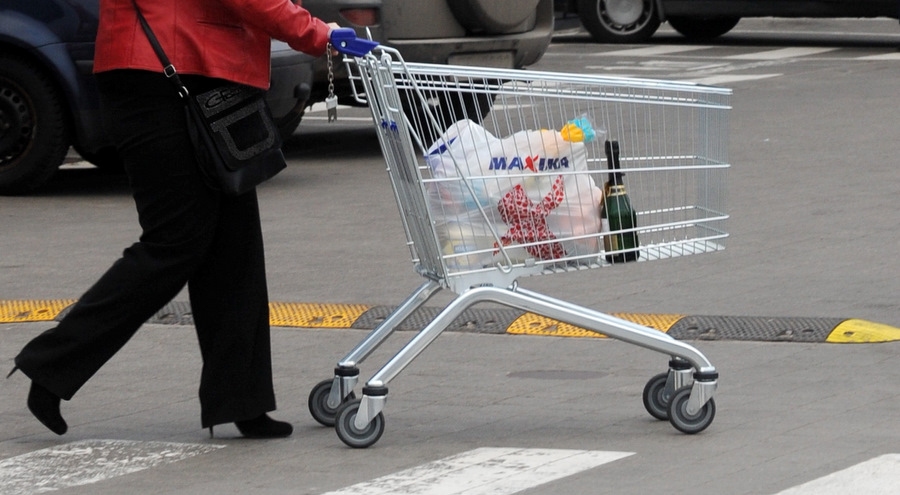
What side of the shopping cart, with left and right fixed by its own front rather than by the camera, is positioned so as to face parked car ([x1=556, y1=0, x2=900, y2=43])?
left

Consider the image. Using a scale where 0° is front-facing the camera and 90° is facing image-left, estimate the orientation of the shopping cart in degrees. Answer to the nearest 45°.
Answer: approximately 270°

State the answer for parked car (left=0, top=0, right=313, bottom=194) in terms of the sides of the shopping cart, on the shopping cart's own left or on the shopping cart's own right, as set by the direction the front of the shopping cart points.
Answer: on the shopping cart's own left

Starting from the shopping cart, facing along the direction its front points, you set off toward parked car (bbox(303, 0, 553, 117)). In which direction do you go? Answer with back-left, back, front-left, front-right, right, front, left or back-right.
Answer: left
